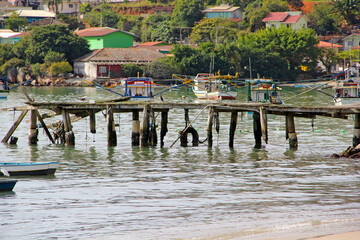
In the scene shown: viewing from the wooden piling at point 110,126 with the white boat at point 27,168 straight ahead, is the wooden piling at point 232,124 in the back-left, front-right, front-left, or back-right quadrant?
back-left

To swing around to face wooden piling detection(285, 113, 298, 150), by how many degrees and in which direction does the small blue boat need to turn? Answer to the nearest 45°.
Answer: approximately 45° to its left

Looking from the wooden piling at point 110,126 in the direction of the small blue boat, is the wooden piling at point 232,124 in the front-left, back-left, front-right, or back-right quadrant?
back-left

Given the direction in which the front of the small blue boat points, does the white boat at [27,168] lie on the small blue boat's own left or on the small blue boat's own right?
on the small blue boat's own left

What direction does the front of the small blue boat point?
to the viewer's right

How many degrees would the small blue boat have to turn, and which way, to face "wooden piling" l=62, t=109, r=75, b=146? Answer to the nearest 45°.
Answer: approximately 90° to its left

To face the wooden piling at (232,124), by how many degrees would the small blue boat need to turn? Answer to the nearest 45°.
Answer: approximately 45° to its left

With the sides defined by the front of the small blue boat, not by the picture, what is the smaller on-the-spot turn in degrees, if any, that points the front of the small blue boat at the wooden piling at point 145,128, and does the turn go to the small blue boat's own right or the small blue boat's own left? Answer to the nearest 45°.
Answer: approximately 45° to the small blue boat's own left
